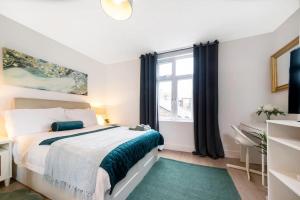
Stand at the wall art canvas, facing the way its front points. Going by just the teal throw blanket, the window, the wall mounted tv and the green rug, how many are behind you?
0

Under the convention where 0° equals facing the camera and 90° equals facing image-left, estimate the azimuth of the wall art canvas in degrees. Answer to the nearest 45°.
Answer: approximately 315°

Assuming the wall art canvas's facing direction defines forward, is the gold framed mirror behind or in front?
in front

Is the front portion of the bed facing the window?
no

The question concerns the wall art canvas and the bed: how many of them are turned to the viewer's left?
0

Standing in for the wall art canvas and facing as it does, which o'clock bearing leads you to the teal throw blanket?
The teal throw blanket is roughly at 1 o'clock from the wall art canvas.

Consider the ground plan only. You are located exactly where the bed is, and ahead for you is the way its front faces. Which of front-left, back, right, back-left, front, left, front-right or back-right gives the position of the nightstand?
back

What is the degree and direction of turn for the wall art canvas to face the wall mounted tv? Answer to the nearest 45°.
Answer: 0° — it already faces it

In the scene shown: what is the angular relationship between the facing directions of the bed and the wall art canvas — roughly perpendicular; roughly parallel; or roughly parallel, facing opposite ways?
roughly parallel

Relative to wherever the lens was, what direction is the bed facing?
facing the viewer and to the right of the viewer

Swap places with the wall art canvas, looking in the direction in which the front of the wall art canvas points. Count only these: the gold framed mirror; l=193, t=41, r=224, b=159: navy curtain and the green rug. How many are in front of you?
3
